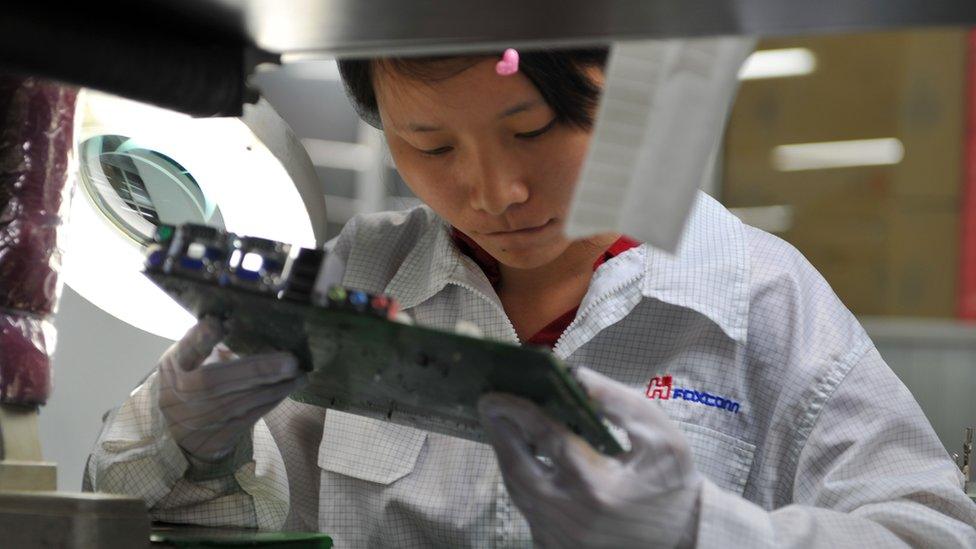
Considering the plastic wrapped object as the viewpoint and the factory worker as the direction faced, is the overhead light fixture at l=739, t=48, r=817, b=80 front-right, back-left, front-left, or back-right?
front-left

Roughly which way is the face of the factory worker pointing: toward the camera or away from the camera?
toward the camera

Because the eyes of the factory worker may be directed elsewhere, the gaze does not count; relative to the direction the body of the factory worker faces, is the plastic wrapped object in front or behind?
in front

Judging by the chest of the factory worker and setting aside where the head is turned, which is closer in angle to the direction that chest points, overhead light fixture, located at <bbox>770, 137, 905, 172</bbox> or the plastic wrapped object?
the plastic wrapped object

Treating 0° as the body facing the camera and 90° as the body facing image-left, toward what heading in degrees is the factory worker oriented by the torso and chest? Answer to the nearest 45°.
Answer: approximately 45°

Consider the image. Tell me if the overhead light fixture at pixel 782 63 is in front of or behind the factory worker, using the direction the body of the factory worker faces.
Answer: behind

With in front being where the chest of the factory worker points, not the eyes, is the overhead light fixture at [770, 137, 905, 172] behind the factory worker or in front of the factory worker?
behind

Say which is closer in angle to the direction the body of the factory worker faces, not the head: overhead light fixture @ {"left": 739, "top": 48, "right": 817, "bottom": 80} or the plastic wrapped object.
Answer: the plastic wrapped object

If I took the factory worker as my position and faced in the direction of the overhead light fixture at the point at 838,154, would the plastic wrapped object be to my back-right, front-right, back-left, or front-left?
back-left
